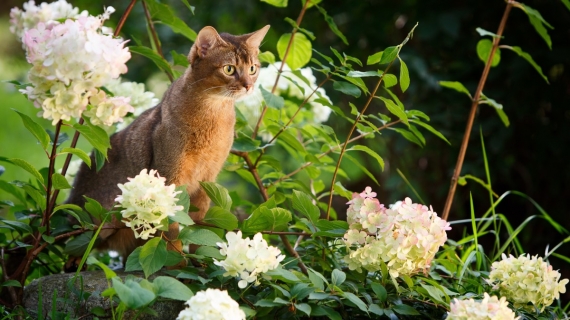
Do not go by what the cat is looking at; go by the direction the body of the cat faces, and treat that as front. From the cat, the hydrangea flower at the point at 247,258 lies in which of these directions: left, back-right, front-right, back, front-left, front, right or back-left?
front-right

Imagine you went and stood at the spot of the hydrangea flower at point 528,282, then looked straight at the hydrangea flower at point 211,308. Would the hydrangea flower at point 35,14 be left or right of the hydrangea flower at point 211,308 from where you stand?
right

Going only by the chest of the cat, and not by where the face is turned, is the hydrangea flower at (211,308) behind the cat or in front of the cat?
in front

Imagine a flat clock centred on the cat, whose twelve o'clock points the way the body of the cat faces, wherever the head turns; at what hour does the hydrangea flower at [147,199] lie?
The hydrangea flower is roughly at 2 o'clock from the cat.

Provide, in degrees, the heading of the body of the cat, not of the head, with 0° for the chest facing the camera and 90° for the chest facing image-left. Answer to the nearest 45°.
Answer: approximately 315°

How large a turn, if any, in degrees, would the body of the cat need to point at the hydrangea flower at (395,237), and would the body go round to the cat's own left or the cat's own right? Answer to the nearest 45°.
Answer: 0° — it already faces it

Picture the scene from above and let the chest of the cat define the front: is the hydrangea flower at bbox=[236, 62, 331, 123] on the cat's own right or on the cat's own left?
on the cat's own left

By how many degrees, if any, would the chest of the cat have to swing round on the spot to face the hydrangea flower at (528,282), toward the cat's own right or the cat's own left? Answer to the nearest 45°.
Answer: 0° — it already faces it

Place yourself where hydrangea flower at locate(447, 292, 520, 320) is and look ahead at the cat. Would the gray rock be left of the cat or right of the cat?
left

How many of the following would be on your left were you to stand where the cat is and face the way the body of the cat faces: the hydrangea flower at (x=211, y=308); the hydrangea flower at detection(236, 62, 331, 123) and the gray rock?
1
